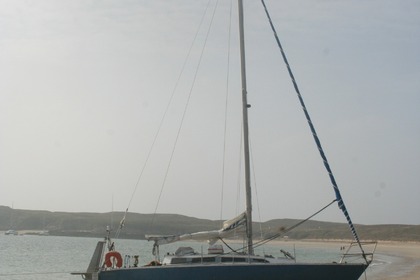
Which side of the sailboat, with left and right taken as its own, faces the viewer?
right
